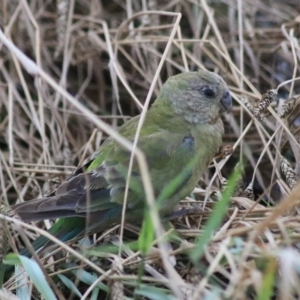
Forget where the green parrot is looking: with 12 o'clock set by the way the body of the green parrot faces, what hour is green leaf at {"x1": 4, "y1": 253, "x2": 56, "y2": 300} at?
The green leaf is roughly at 4 o'clock from the green parrot.

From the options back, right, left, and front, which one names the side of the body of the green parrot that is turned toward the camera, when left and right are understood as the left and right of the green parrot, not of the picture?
right
